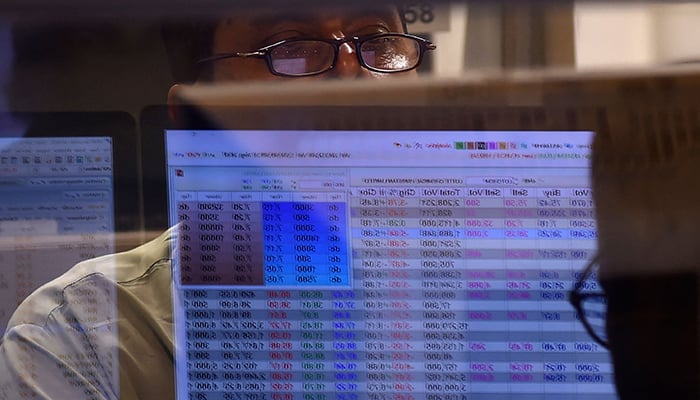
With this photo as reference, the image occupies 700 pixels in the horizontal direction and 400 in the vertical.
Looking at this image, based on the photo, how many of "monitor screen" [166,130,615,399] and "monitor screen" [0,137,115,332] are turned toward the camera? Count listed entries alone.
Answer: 2

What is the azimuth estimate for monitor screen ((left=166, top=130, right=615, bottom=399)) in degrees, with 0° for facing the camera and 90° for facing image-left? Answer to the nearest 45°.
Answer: approximately 0°

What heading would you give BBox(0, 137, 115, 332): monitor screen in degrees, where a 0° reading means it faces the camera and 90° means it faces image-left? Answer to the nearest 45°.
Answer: approximately 0°
